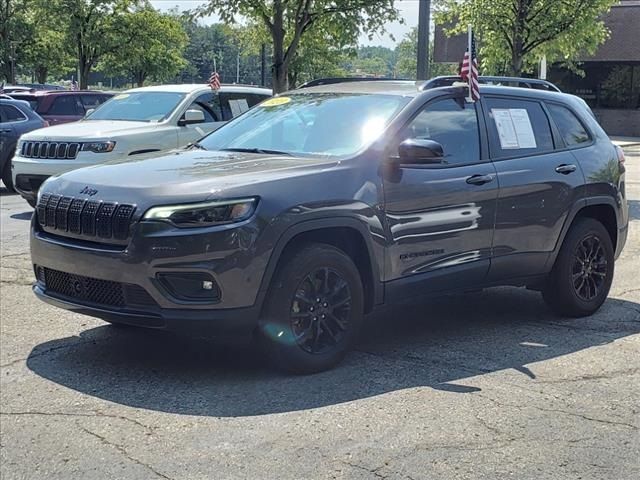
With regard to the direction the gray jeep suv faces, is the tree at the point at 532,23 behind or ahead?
behind

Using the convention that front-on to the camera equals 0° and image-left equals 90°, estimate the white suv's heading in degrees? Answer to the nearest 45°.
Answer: approximately 45°

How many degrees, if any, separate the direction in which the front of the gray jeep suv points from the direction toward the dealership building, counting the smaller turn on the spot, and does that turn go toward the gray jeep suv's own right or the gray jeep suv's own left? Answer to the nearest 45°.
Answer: approximately 135° to the gray jeep suv's own right

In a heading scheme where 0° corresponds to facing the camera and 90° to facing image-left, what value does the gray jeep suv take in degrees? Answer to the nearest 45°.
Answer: approximately 45°

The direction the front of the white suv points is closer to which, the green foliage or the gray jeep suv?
the gray jeep suv

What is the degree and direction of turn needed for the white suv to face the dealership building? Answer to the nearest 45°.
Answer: approximately 180°

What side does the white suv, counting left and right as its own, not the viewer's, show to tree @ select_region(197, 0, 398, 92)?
back
